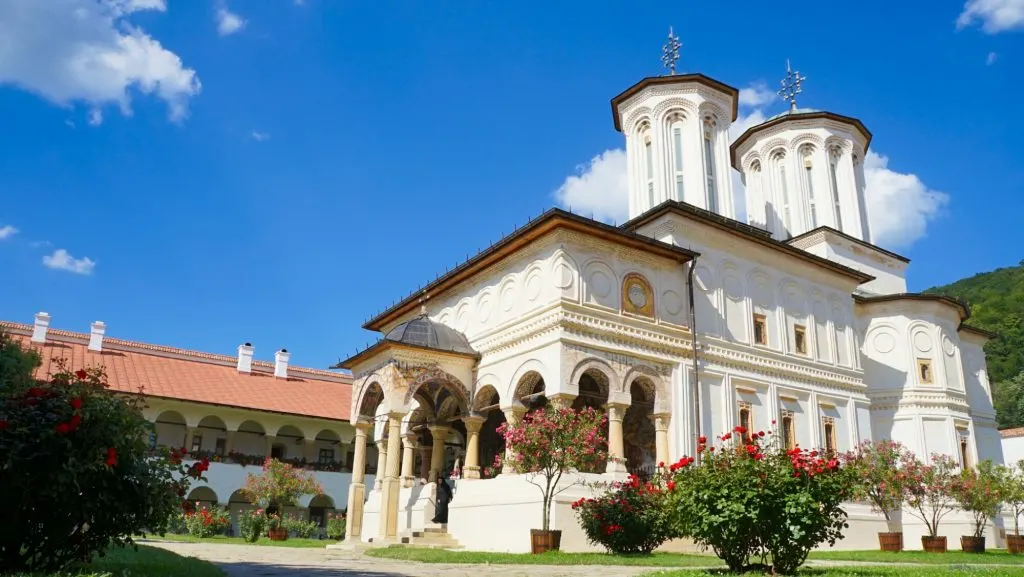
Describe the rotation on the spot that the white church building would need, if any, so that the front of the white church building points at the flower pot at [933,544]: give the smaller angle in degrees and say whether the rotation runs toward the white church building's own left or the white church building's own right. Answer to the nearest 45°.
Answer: approximately 135° to the white church building's own left

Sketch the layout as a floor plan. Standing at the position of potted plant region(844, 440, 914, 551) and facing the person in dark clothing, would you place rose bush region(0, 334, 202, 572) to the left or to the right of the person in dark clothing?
left

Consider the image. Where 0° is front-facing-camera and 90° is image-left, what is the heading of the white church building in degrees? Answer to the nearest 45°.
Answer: approximately 45°

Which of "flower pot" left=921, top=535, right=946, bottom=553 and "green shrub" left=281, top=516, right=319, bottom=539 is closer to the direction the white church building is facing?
the green shrub

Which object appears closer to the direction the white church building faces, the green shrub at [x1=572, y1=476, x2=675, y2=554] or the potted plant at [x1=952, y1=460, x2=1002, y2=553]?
the green shrub

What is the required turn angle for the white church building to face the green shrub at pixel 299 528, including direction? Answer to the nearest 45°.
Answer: approximately 45° to its right

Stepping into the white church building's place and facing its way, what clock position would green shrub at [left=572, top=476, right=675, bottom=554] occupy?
The green shrub is roughly at 11 o'clock from the white church building.

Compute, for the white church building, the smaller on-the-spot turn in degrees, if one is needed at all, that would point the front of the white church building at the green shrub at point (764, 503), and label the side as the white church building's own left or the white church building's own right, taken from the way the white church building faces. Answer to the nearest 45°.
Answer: approximately 45° to the white church building's own left

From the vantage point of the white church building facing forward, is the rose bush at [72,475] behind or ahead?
ahead

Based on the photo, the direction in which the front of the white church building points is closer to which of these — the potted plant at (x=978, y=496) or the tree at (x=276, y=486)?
the tree
